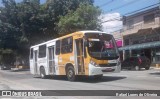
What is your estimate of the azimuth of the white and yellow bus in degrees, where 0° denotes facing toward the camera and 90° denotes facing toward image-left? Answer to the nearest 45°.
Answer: approximately 315°

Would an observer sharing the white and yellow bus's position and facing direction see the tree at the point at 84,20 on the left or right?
on its left
